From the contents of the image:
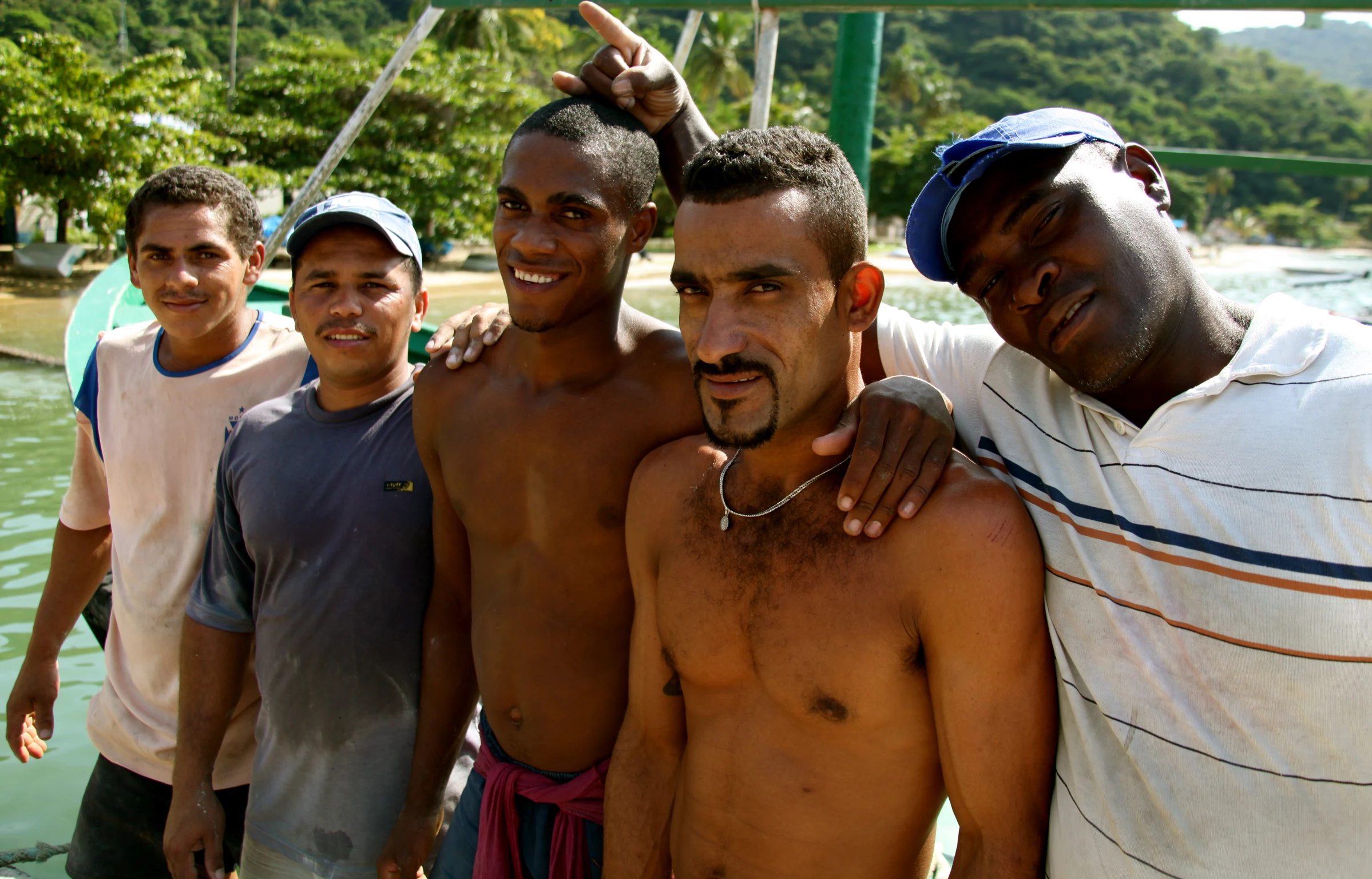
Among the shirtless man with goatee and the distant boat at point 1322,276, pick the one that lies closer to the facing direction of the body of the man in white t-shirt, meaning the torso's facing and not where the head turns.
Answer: the shirtless man with goatee

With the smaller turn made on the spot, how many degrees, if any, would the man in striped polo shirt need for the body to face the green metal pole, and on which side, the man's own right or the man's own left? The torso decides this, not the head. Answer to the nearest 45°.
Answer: approximately 135° to the man's own right

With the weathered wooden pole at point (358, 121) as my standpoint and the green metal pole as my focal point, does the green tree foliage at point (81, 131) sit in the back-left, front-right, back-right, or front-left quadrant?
back-left

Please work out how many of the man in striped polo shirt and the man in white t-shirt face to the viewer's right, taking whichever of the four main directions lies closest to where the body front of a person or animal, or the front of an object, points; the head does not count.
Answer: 0

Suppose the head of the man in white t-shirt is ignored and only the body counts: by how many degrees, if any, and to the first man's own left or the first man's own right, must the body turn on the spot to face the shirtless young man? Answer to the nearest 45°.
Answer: approximately 45° to the first man's own left

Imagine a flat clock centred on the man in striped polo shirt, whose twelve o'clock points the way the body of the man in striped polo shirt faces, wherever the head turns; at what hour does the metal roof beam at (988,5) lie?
The metal roof beam is roughly at 4 o'clock from the man in striped polo shirt.

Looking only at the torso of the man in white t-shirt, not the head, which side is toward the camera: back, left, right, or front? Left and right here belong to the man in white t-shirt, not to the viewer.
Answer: front

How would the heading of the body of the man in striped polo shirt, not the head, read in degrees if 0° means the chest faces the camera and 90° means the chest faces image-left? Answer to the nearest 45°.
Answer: approximately 45°

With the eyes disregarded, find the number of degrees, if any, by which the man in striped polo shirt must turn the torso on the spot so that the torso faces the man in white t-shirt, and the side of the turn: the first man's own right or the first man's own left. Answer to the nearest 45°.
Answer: approximately 45° to the first man's own right
